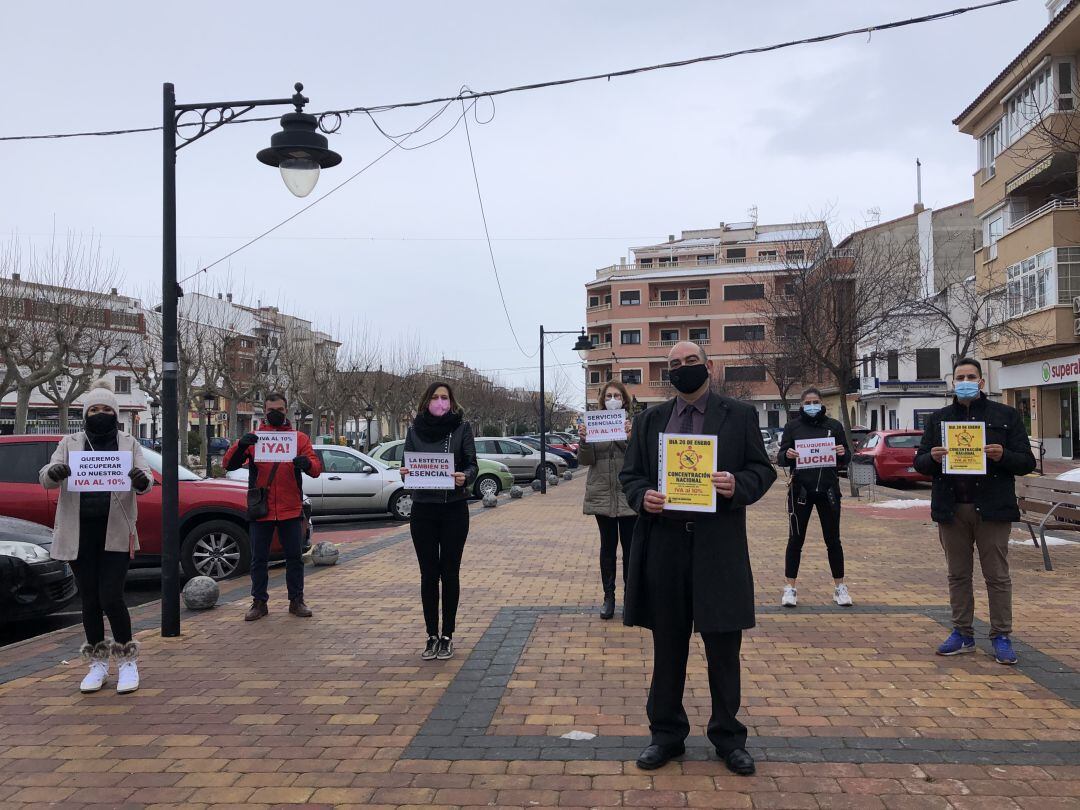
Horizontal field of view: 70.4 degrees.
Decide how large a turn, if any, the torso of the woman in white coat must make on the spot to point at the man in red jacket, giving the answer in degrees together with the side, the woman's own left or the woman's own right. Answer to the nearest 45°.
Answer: approximately 135° to the woman's own left

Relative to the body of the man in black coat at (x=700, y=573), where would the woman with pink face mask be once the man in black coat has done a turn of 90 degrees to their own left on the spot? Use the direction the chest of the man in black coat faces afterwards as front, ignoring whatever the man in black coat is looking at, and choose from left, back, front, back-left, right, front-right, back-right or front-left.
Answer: back-left

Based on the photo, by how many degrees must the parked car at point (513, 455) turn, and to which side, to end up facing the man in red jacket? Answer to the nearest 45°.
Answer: approximately 90° to its right

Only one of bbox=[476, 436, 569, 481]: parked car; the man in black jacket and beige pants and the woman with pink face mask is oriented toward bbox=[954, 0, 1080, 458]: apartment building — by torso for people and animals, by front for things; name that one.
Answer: the parked car

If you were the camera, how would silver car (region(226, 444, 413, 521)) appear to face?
facing to the right of the viewer

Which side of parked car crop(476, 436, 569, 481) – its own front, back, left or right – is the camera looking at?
right

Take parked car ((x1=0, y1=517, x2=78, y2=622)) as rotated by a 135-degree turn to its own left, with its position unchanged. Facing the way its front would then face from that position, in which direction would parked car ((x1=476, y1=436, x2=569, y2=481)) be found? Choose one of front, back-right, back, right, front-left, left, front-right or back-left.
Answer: front-right

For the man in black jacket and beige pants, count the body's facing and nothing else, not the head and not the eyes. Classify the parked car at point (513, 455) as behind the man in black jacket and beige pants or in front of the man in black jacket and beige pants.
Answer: behind

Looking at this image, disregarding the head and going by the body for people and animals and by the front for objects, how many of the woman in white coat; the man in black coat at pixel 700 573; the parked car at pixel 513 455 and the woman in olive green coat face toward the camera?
3
